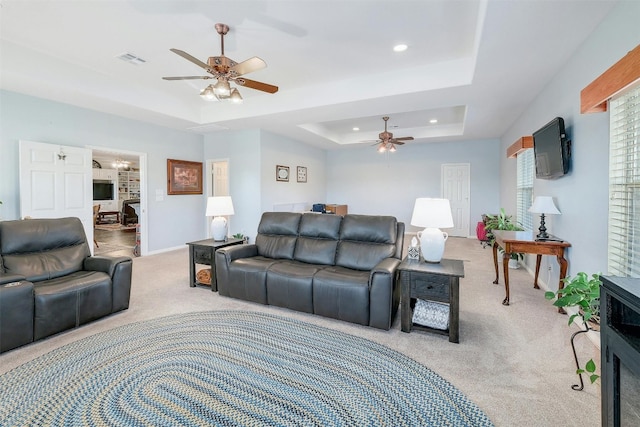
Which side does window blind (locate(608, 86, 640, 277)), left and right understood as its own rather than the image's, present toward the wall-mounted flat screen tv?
right

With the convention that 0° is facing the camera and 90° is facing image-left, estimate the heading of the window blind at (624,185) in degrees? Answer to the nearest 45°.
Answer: approximately 45°

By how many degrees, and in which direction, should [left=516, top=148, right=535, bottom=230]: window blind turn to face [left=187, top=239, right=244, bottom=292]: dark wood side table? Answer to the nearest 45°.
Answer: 0° — it already faces it

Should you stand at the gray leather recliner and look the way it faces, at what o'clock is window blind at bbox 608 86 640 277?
The window blind is roughly at 12 o'clock from the gray leather recliner.

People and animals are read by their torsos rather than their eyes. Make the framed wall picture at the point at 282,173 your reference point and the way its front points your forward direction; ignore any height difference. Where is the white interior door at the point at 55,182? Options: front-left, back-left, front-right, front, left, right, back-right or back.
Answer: right

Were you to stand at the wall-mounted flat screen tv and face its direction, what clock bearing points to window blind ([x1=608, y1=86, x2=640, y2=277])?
The window blind is roughly at 10 o'clock from the wall-mounted flat screen tv.

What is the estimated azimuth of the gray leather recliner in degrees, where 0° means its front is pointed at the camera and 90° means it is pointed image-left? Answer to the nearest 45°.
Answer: approximately 315°

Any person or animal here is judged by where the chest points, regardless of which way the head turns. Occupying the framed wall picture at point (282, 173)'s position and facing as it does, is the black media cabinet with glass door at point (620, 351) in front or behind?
in front

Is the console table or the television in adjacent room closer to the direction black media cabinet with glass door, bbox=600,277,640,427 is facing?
the television in adjacent room

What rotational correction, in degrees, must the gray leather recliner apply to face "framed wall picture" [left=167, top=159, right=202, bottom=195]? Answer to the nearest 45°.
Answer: approximately 90° to its left

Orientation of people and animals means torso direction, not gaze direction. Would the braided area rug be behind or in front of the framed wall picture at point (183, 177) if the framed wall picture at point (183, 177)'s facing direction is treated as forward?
in front
